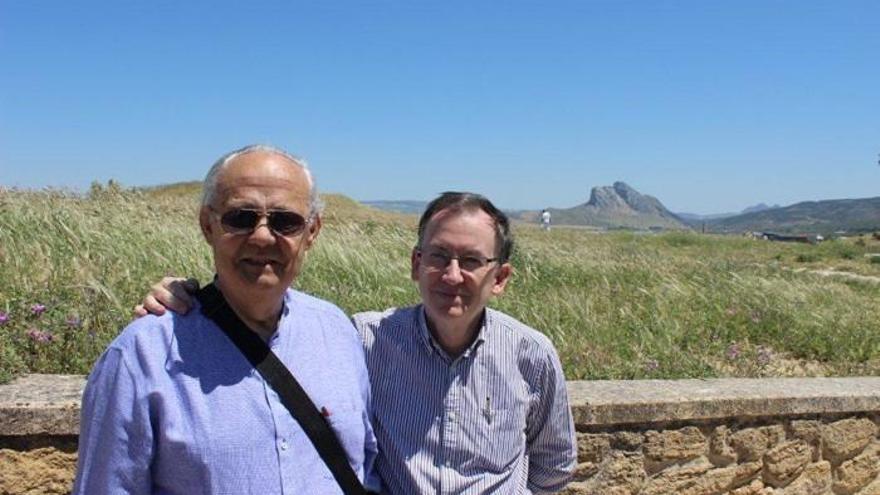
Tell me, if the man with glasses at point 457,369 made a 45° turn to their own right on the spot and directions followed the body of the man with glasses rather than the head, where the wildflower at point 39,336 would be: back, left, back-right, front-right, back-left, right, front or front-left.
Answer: right

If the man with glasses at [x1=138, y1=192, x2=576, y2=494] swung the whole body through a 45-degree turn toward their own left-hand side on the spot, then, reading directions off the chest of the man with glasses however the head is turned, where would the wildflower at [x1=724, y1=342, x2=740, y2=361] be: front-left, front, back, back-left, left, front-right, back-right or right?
left

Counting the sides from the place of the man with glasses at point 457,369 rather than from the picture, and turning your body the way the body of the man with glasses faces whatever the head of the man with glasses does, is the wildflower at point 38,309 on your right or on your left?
on your right

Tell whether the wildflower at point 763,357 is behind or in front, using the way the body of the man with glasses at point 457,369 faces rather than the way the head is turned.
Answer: behind

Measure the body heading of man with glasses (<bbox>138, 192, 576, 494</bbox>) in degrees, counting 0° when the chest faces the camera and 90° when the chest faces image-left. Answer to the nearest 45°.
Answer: approximately 0°

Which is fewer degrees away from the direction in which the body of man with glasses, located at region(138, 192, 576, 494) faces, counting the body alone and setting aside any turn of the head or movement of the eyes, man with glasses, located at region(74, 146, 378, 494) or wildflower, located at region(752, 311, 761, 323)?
the man with glasses

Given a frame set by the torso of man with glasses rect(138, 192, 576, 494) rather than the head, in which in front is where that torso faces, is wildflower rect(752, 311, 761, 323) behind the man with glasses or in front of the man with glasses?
behind
